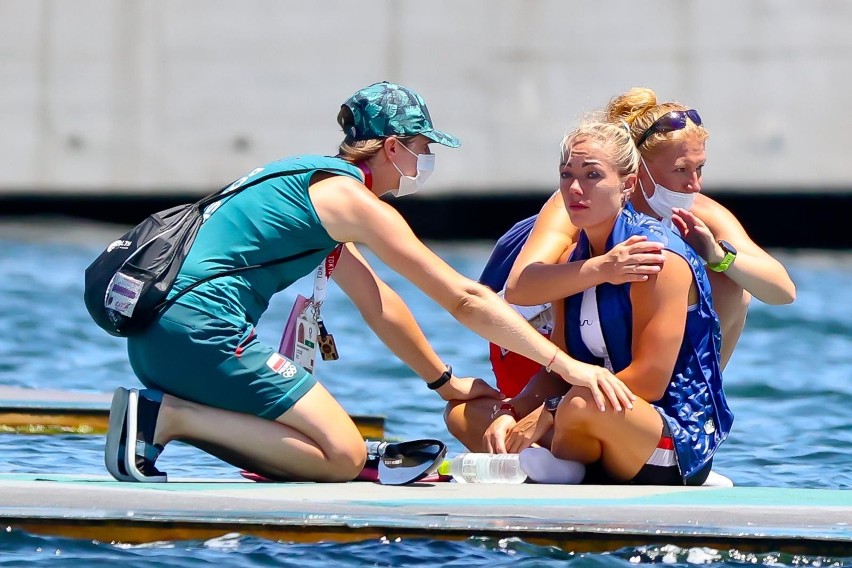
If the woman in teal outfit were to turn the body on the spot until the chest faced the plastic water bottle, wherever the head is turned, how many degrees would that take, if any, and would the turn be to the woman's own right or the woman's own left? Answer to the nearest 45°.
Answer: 0° — they already face it

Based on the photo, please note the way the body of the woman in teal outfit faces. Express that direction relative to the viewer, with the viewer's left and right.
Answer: facing to the right of the viewer

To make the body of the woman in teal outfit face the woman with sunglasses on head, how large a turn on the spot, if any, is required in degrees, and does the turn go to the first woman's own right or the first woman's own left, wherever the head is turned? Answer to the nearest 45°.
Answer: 0° — they already face them

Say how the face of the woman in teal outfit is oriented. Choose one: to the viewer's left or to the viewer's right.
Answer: to the viewer's right
